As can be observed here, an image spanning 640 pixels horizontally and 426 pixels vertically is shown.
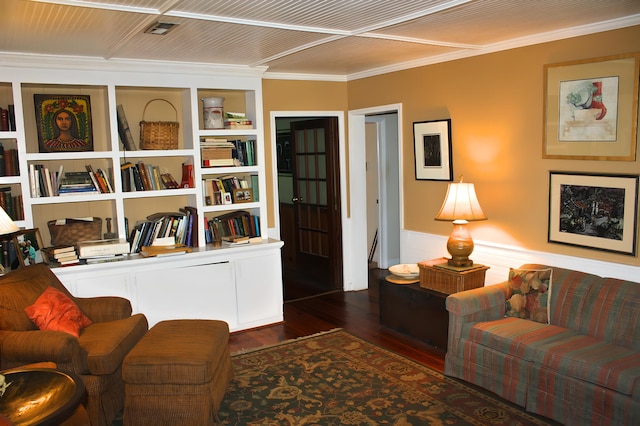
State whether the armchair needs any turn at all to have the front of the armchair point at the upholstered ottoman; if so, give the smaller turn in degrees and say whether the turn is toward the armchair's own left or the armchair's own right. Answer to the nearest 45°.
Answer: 0° — it already faces it

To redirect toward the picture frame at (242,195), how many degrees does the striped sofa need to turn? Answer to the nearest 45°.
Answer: approximately 45° to its right

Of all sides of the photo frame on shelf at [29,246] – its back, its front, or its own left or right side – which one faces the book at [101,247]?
left

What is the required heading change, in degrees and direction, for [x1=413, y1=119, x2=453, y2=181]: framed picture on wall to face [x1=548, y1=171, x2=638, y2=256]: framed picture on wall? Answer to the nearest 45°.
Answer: approximately 90° to its left

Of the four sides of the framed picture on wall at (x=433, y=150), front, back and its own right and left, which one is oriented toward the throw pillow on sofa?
left

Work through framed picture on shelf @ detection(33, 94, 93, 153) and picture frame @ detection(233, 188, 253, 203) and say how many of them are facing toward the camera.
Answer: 2

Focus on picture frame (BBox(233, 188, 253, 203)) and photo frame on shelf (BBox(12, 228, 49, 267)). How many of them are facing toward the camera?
2
